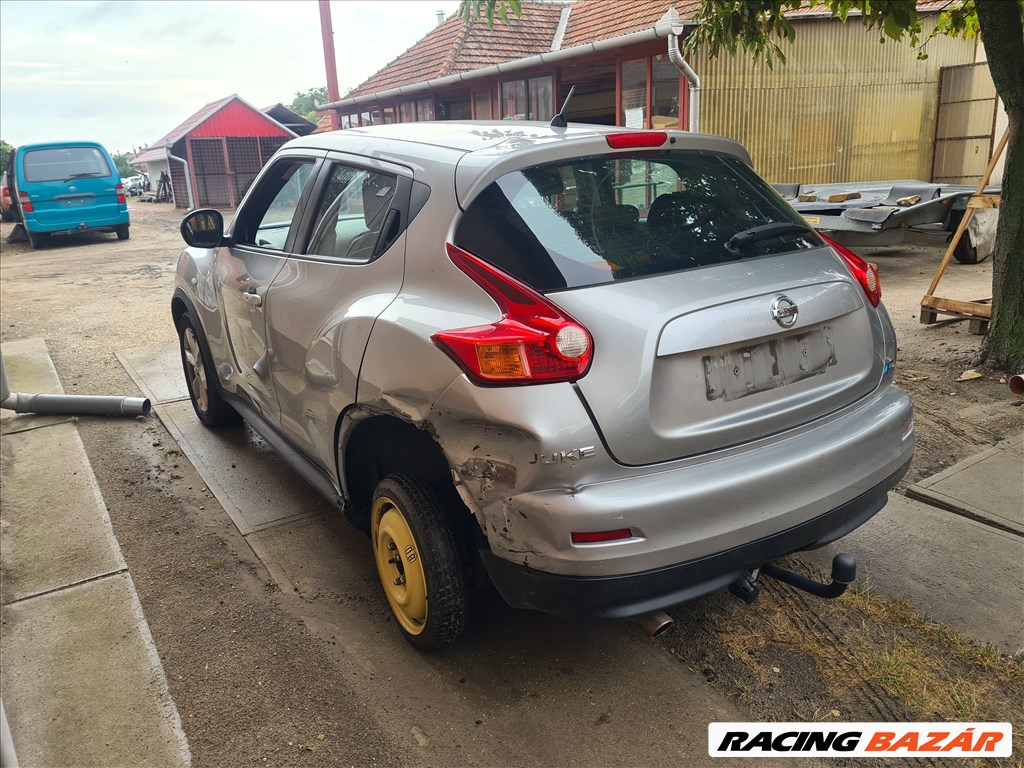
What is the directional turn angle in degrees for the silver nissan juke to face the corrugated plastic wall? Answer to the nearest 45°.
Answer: approximately 45° to its right

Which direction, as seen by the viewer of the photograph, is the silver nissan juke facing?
facing away from the viewer and to the left of the viewer

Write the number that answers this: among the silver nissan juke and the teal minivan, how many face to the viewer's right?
0

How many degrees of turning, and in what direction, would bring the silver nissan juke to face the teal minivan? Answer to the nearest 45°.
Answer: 0° — it already faces it

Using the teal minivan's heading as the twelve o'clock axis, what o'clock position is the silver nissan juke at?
The silver nissan juke is roughly at 6 o'clock from the teal minivan.

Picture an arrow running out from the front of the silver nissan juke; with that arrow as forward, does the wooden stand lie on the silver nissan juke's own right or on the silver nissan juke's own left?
on the silver nissan juke's own right

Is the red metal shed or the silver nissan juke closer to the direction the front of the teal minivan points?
the red metal shed

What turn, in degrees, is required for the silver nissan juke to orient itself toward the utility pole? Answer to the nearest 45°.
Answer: approximately 45° to its right

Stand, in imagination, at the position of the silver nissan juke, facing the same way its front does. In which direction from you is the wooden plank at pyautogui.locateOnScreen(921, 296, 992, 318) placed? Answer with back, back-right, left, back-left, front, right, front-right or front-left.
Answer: right

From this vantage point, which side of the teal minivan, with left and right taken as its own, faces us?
back

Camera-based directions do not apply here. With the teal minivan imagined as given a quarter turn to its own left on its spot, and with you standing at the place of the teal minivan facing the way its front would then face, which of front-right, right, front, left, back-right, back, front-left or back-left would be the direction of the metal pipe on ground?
left
